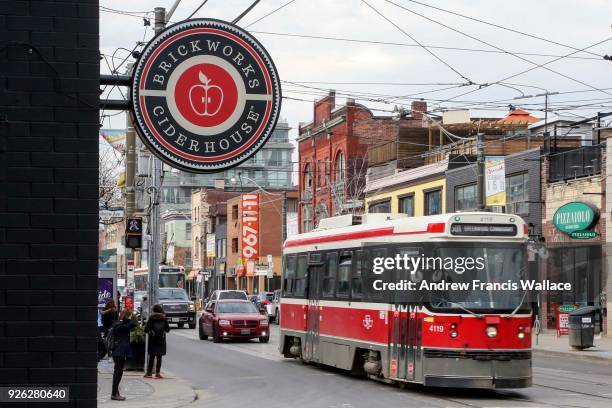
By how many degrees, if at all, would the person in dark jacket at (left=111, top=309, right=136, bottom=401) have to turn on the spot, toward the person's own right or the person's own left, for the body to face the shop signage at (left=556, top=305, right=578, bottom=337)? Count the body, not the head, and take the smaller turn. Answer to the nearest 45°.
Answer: approximately 45° to the person's own left

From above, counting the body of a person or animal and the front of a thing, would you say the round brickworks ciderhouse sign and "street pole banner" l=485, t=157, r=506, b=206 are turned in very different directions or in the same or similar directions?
same or similar directions

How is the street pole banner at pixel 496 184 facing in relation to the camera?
toward the camera

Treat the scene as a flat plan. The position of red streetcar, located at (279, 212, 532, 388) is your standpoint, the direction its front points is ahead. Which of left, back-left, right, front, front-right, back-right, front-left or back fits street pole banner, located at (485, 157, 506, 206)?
back-left

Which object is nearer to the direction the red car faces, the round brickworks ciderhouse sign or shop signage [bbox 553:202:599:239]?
the round brickworks ciderhouse sign

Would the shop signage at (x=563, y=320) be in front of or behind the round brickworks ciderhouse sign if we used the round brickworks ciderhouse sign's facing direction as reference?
behind

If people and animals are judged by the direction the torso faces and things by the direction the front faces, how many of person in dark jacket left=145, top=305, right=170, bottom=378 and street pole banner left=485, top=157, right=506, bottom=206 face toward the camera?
1

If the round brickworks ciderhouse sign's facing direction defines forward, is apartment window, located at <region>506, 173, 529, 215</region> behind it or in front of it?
behind

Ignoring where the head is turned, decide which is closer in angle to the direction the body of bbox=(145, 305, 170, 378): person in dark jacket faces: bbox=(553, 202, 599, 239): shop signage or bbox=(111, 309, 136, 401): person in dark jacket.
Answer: the shop signage

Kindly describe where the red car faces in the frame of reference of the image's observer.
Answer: facing the viewer

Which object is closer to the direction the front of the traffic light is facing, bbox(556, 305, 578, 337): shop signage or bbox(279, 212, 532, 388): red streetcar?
the red streetcar

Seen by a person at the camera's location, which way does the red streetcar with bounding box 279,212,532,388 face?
facing the viewer and to the right of the viewer
